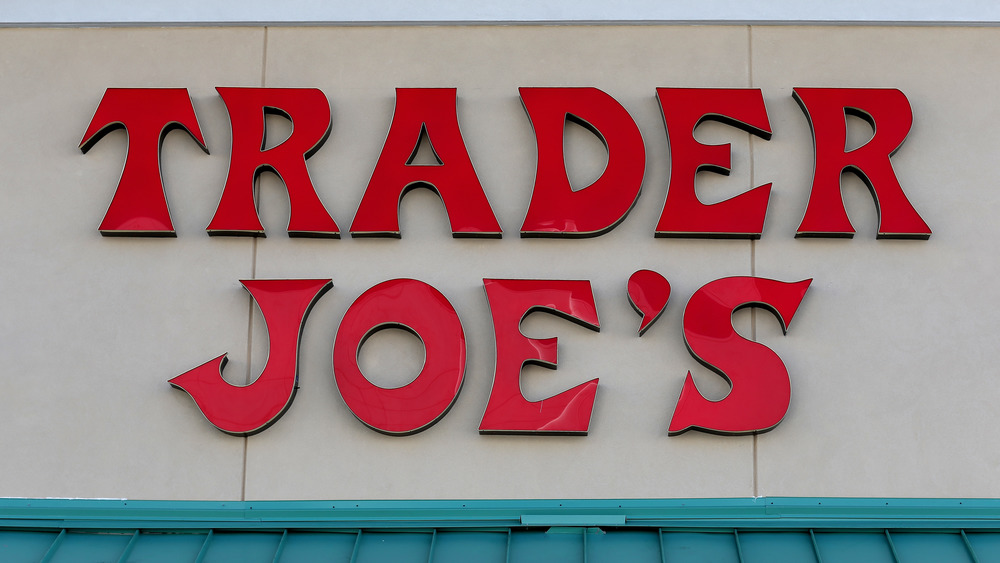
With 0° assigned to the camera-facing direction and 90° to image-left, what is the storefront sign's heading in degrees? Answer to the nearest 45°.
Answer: approximately 0°
